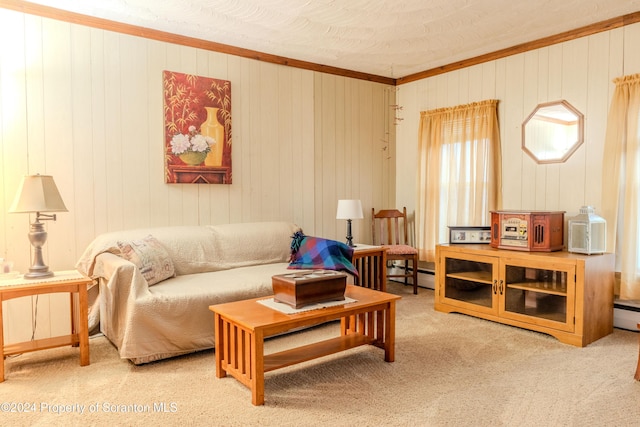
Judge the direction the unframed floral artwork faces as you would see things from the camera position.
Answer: facing the viewer and to the right of the viewer

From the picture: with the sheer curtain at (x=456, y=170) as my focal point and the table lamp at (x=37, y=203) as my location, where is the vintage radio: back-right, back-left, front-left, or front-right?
front-right

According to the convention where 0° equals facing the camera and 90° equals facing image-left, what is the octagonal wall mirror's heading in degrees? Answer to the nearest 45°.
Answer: approximately 45°

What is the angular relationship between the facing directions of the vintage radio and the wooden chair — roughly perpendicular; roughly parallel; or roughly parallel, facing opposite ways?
roughly perpendicular

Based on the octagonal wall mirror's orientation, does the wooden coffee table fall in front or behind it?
in front

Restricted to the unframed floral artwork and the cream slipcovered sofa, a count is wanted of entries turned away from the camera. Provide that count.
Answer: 0

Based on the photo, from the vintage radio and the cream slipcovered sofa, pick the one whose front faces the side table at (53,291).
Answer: the vintage radio

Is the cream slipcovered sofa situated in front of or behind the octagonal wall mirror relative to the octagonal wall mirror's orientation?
in front

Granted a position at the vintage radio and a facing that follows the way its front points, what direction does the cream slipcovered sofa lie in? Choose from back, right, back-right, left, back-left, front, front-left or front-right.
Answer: front

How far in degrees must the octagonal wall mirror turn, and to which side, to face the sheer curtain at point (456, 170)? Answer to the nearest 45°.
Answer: approximately 45° to its right

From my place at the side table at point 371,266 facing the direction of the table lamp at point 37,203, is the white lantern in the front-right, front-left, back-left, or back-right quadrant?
back-left

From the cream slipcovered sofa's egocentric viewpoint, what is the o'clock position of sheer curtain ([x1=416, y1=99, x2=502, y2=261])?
The sheer curtain is roughly at 10 o'clock from the cream slipcovered sofa.

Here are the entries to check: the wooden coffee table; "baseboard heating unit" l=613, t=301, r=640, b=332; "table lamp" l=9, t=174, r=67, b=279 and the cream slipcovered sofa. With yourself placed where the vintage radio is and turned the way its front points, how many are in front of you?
3

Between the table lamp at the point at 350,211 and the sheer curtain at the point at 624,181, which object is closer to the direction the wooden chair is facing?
the sheer curtain

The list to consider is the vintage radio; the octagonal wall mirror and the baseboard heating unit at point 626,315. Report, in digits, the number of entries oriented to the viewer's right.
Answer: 0
